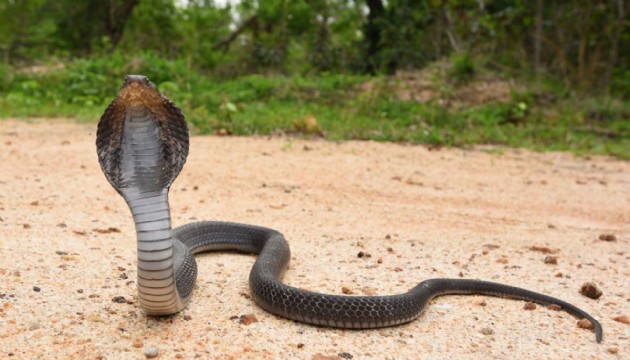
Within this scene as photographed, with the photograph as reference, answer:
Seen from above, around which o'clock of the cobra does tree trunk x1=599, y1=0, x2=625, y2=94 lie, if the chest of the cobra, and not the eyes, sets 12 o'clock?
The tree trunk is roughly at 7 o'clock from the cobra.

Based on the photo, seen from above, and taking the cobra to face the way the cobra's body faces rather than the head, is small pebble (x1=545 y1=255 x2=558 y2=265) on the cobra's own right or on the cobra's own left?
on the cobra's own left

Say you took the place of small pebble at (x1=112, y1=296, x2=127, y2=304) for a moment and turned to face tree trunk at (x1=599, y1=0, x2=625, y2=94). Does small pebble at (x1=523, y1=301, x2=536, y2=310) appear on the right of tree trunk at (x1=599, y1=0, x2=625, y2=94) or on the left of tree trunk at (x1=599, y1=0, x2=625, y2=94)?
right

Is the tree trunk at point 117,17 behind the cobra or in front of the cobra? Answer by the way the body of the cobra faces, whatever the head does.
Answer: behind

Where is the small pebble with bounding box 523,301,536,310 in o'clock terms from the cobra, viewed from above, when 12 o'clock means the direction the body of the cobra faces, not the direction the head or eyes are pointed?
The small pebble is roughly at 8 o'clock from the cobra.

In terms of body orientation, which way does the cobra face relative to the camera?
toward the camera

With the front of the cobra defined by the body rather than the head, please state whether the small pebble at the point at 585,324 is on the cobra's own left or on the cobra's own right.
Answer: on the cobra's own left

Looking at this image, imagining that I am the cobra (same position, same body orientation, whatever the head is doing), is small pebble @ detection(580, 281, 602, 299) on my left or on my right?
on my left

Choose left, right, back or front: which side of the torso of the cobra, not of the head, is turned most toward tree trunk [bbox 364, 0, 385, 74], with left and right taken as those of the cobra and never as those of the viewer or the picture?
back
